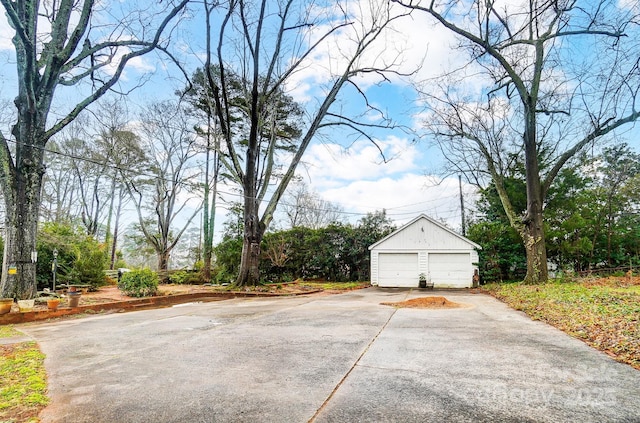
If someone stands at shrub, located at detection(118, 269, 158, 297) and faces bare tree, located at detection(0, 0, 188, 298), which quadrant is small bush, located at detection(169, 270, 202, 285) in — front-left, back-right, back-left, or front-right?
back-right

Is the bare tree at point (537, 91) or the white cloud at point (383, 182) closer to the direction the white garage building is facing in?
the bare tree

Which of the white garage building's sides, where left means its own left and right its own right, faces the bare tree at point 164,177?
right

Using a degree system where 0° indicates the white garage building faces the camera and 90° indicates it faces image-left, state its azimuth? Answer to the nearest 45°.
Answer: approximately 0°
